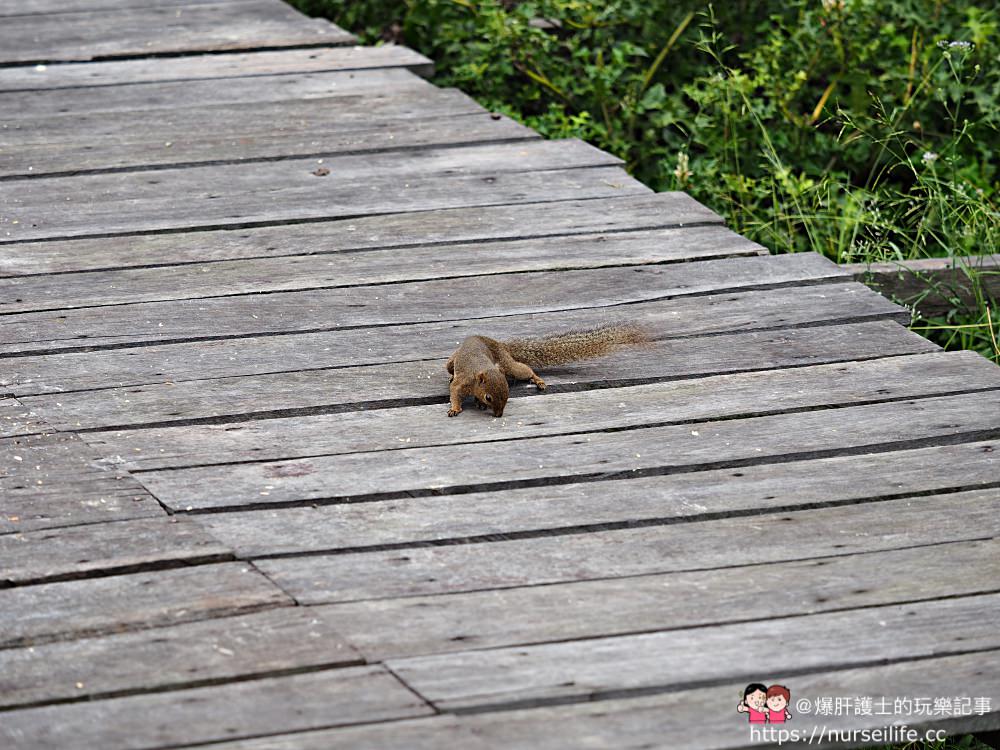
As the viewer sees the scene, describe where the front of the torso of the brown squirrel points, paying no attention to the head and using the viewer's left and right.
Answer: facing the viewer

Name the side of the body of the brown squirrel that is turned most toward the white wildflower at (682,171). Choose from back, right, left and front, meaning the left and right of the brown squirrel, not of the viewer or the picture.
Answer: back
